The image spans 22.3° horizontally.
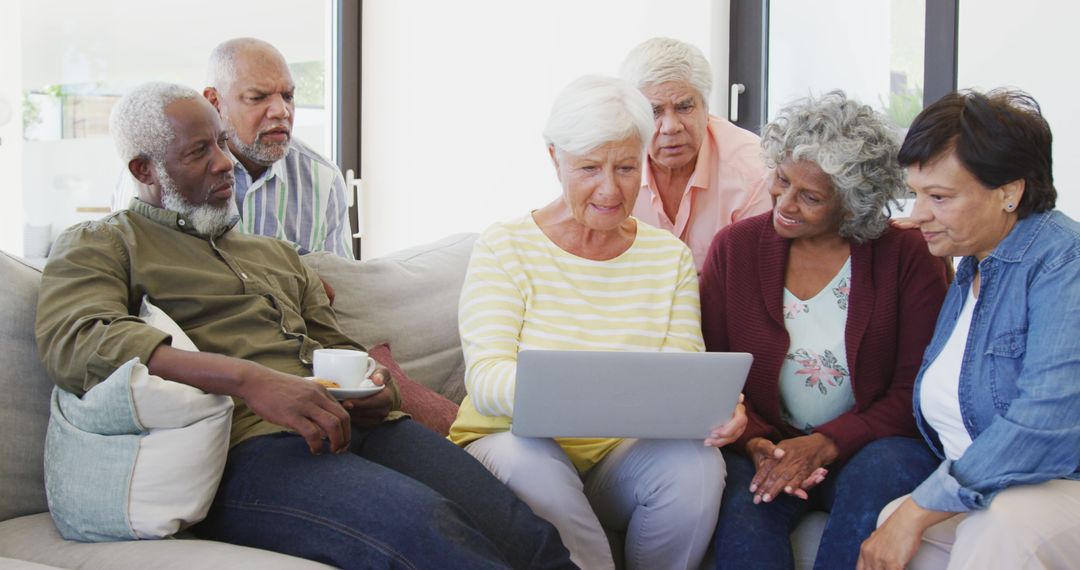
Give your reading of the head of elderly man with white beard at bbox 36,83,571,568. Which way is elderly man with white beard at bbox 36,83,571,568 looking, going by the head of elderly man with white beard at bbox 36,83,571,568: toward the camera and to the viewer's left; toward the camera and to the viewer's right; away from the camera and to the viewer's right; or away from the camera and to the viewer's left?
toward the camera and to the viewer's right

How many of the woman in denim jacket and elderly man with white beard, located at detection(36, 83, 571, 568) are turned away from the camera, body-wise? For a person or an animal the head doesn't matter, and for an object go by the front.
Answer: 0

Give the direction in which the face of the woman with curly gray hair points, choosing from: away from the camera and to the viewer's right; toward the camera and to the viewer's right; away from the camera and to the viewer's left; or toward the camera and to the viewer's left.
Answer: toward the camera and to the viewer's left

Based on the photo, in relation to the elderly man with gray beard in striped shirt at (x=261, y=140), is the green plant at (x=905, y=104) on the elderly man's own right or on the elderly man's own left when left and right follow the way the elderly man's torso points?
on the elderly man's own left

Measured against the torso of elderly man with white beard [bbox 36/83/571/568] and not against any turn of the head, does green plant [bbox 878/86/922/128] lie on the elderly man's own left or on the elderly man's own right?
on the elderly man's own left

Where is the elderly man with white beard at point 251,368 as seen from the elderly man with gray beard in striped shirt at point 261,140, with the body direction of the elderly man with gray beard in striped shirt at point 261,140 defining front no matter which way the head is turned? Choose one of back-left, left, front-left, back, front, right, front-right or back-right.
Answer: front-right

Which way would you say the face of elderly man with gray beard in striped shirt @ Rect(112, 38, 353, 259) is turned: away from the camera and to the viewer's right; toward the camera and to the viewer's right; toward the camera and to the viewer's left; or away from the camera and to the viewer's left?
toward the camera and to the viewer's right

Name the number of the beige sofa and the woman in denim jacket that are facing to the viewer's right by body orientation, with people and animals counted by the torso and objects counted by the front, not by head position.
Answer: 0

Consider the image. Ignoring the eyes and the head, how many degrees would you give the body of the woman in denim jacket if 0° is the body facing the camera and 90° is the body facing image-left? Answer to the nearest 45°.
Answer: approximately 45°

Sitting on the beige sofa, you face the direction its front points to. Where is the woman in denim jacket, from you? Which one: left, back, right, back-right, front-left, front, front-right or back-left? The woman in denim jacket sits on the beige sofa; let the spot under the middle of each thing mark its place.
left
